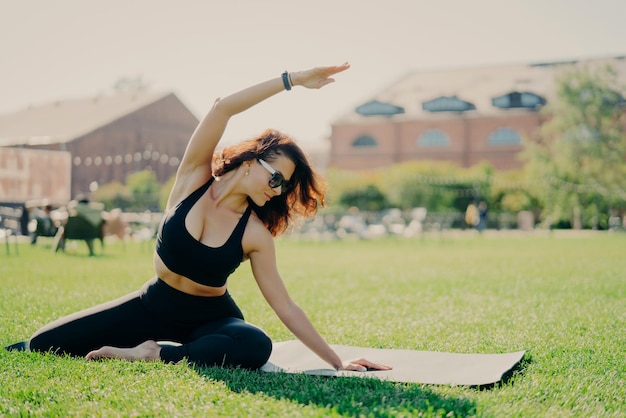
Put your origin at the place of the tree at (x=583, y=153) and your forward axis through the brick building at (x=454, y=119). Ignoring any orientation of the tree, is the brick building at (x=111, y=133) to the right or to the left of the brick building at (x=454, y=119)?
left

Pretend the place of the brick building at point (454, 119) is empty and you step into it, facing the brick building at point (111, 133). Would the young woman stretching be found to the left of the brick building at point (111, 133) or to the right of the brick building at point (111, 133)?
left

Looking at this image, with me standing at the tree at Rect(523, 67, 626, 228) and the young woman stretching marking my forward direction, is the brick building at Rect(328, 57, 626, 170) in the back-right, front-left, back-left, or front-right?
back-right

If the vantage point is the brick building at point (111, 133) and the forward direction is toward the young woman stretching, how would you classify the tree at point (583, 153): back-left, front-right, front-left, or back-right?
front-left

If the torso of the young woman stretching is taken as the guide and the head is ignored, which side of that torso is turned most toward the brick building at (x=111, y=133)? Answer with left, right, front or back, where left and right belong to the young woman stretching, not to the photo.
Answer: back

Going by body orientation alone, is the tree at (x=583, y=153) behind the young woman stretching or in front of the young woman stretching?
behind

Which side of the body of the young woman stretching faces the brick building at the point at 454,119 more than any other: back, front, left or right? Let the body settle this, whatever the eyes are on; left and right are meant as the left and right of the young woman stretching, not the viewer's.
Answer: back

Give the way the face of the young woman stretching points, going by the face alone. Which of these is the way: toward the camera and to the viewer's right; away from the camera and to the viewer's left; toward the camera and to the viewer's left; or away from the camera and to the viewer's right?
toward the camera and to the viewer's right

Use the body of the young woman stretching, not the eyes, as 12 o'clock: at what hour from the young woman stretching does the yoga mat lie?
The yoga mat is roughly at 9 o'clock from the young woman stretching.

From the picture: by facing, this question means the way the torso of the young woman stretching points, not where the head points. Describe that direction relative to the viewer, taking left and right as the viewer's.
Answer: facing the viewer

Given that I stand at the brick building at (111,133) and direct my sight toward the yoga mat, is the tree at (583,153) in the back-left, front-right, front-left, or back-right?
front-left
